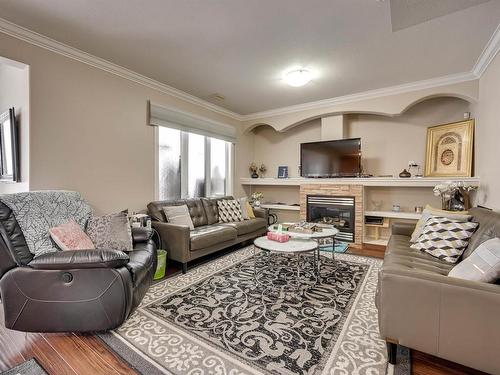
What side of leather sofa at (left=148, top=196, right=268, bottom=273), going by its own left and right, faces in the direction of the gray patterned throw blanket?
right

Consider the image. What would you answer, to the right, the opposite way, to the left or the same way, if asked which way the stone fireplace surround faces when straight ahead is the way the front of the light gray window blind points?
to the right

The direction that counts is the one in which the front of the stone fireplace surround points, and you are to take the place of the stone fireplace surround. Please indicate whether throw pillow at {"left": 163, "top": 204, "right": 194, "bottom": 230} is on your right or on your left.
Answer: on your right

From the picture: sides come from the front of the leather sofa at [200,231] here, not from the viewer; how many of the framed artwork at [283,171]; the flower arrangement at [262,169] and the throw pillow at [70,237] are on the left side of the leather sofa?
2

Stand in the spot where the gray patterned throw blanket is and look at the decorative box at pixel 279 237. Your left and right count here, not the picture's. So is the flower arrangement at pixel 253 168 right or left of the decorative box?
left

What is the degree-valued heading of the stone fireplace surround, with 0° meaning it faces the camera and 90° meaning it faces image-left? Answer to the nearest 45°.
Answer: approximately 0°

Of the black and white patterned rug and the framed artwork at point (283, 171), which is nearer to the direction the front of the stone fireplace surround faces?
the black and white patterned rug

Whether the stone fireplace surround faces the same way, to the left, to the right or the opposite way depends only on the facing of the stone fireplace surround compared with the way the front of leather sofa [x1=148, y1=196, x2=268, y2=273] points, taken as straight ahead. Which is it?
to the right

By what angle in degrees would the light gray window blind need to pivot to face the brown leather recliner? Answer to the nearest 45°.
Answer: approximately 45° to its right

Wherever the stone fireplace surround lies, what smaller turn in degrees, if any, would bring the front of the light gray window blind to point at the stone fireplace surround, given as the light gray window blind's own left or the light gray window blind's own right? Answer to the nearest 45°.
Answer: approximately 45° to the light gray window blind's own left

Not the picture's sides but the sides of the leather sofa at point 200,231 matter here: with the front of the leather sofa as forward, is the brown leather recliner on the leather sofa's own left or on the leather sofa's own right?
on the leather sofa's own right

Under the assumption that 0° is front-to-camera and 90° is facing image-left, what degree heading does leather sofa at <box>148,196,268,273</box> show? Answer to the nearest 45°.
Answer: approximately 315°
